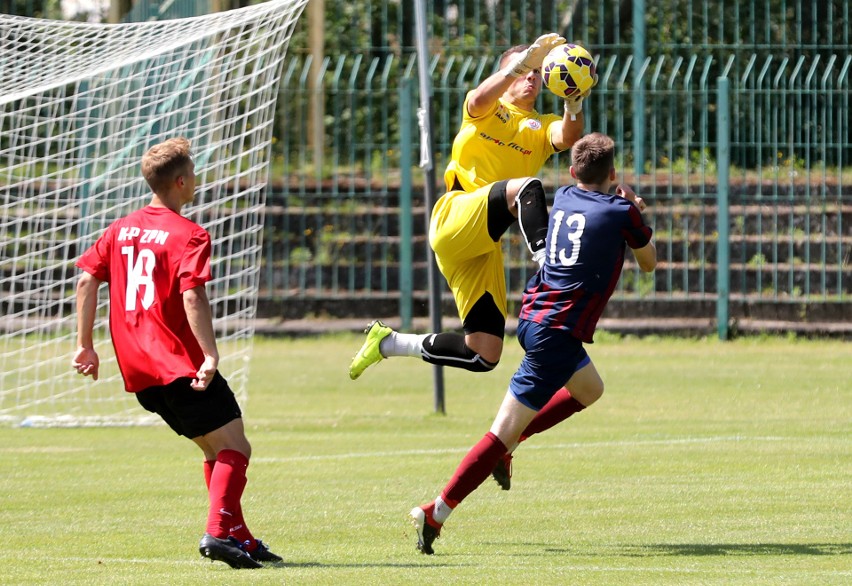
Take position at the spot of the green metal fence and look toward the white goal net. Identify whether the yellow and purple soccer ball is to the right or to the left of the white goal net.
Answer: left

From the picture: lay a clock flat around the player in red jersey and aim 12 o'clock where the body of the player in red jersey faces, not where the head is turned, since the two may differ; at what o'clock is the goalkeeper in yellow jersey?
The goalkeeper in yellow jersey is roughly at 12 o'clock from the player in red jersey.

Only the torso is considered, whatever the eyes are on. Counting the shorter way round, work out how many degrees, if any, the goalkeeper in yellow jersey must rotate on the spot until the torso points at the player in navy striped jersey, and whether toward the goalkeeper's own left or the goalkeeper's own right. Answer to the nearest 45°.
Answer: approximately 45° to the goalkeeper's own right

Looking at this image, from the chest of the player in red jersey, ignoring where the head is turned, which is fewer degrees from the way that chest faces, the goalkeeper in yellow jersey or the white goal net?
the goalkeeper in yellow jersey

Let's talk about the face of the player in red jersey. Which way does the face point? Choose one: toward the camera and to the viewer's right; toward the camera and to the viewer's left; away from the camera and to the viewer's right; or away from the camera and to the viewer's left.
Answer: away from the camera and to the viewer's right

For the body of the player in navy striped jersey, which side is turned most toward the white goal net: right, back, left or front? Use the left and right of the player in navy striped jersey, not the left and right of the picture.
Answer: left

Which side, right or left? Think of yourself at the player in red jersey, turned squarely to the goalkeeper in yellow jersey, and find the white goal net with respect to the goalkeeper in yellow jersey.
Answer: left
